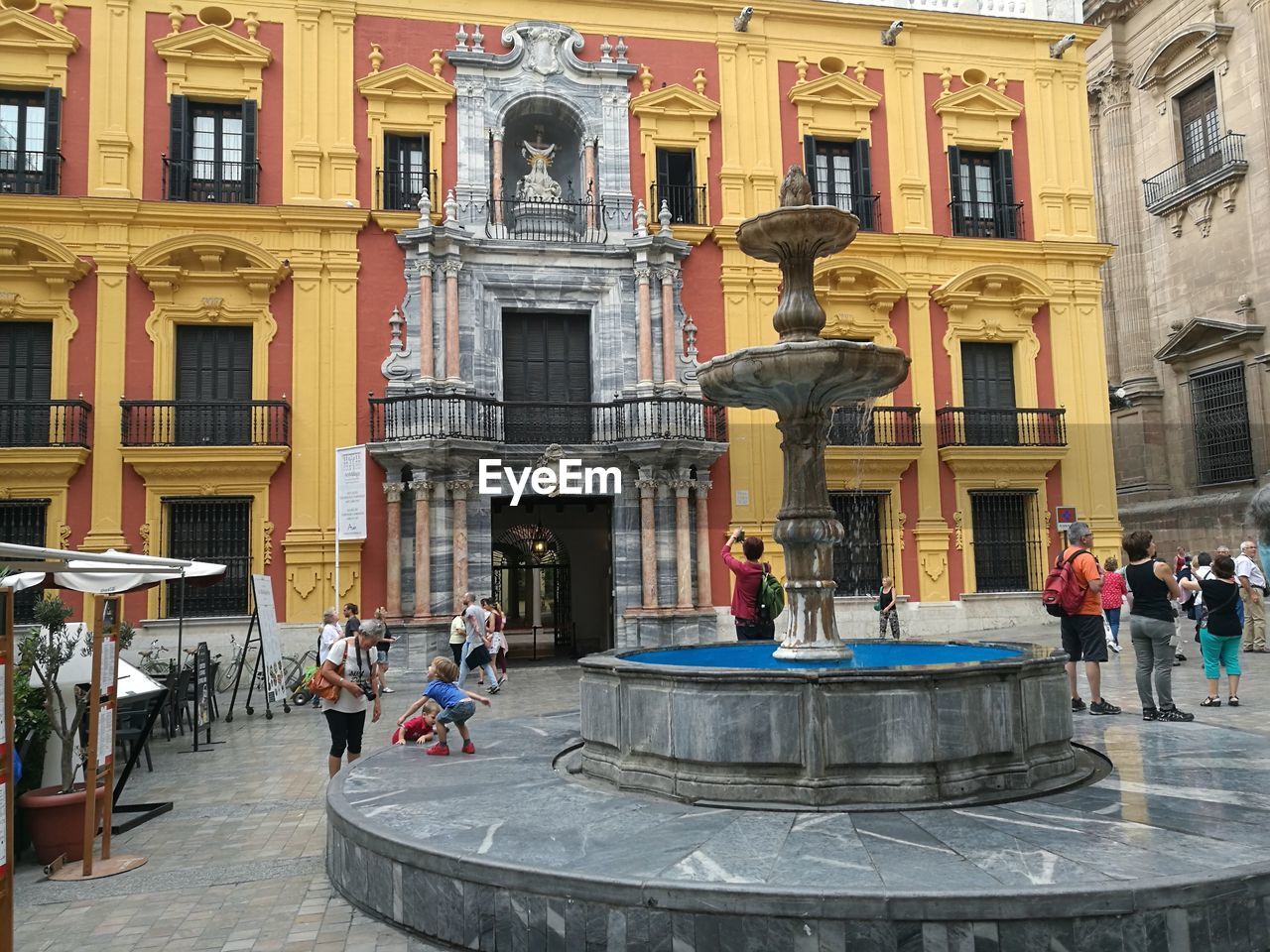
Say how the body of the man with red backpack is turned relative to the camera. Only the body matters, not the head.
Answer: to the viewer's right

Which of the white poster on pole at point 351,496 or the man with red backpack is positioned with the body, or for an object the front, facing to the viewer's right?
the man with red backpack

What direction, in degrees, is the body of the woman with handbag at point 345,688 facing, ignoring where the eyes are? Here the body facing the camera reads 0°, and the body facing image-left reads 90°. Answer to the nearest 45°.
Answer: approximately 315°

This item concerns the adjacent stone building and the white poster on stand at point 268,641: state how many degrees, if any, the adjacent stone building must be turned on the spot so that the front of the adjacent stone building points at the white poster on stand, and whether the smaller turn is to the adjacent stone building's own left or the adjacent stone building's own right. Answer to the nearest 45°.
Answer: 0° — it already faces it

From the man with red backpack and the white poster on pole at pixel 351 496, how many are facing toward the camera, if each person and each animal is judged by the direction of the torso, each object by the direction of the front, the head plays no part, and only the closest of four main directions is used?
1

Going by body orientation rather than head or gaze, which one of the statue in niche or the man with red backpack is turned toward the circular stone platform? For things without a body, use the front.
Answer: the statue in niche

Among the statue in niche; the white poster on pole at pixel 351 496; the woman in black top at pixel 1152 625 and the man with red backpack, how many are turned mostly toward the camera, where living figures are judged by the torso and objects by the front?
2

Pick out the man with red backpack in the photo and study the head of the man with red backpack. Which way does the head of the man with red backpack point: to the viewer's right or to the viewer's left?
to the viewer's right
